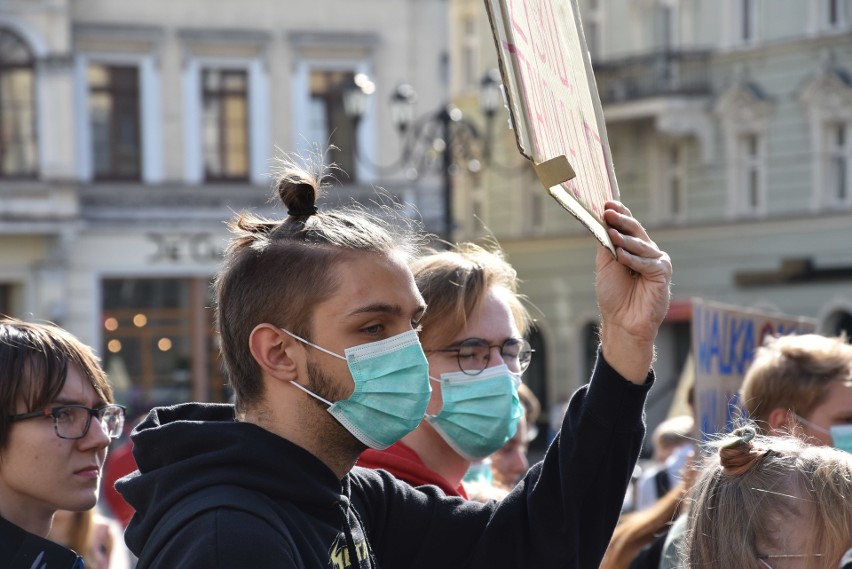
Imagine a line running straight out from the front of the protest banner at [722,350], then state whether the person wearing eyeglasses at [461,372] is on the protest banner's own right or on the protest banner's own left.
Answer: on the protest banner's own right

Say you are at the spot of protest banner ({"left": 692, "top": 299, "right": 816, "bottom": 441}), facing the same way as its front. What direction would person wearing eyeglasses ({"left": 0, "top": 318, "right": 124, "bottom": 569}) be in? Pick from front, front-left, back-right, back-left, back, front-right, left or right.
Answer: right

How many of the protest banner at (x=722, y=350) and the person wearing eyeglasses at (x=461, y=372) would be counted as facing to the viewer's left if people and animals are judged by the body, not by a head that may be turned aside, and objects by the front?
0

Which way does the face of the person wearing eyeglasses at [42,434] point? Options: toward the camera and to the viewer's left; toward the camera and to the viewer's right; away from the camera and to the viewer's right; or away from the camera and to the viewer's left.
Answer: toward the camera and to the viewer's right

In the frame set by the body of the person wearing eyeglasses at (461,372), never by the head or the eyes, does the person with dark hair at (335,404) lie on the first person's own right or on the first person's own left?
on the first person's own right

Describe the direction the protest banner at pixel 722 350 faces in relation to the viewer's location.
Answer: facing the viewer and to the right of the viewer

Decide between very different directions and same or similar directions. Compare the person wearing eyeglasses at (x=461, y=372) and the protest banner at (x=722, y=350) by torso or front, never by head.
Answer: same or similar directions

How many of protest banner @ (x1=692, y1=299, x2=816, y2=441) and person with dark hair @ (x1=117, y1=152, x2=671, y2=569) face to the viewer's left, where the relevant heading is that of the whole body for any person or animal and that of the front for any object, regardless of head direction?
0

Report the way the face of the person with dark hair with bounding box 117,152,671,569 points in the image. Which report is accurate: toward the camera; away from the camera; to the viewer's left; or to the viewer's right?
to the viewer's right
